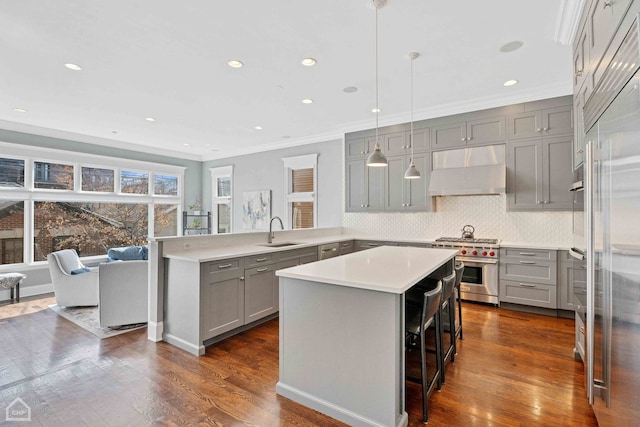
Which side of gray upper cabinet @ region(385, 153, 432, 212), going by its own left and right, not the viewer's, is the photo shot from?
front

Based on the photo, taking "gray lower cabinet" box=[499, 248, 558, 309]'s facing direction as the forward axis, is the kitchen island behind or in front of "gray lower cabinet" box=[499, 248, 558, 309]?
in front

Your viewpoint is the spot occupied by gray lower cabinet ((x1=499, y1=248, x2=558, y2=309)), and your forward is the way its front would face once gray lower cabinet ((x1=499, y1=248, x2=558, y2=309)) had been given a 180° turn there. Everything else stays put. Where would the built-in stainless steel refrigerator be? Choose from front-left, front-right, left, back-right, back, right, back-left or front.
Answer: back

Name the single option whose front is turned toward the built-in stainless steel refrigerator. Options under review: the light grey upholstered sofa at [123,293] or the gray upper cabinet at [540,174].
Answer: the gray upper cabinet

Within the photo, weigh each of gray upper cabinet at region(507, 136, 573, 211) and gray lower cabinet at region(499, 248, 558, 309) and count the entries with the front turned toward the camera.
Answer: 2

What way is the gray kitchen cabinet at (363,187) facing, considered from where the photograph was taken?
facing the viewer

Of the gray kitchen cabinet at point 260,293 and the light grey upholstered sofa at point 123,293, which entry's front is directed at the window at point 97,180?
the light grey upholstered sofa

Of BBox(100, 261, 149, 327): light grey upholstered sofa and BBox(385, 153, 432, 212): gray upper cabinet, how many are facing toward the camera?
1

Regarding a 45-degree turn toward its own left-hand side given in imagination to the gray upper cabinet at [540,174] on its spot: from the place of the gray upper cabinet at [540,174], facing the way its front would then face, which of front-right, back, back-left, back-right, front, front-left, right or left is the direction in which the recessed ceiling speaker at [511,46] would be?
front-right

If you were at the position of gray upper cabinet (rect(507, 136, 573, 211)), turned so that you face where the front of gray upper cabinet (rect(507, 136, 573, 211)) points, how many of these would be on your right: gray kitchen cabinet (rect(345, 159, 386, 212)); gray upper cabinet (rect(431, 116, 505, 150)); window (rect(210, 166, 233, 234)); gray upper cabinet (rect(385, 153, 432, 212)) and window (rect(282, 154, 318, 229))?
5

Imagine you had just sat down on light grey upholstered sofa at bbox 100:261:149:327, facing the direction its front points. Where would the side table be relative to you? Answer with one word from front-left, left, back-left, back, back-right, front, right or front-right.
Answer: front-left
